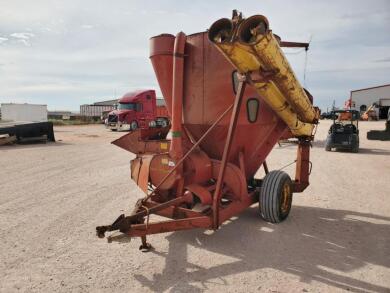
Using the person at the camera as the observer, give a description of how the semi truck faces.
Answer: facing the viewer and to the left of the viewer

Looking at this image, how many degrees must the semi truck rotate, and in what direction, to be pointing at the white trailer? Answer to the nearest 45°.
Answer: approximately 90° to its right
